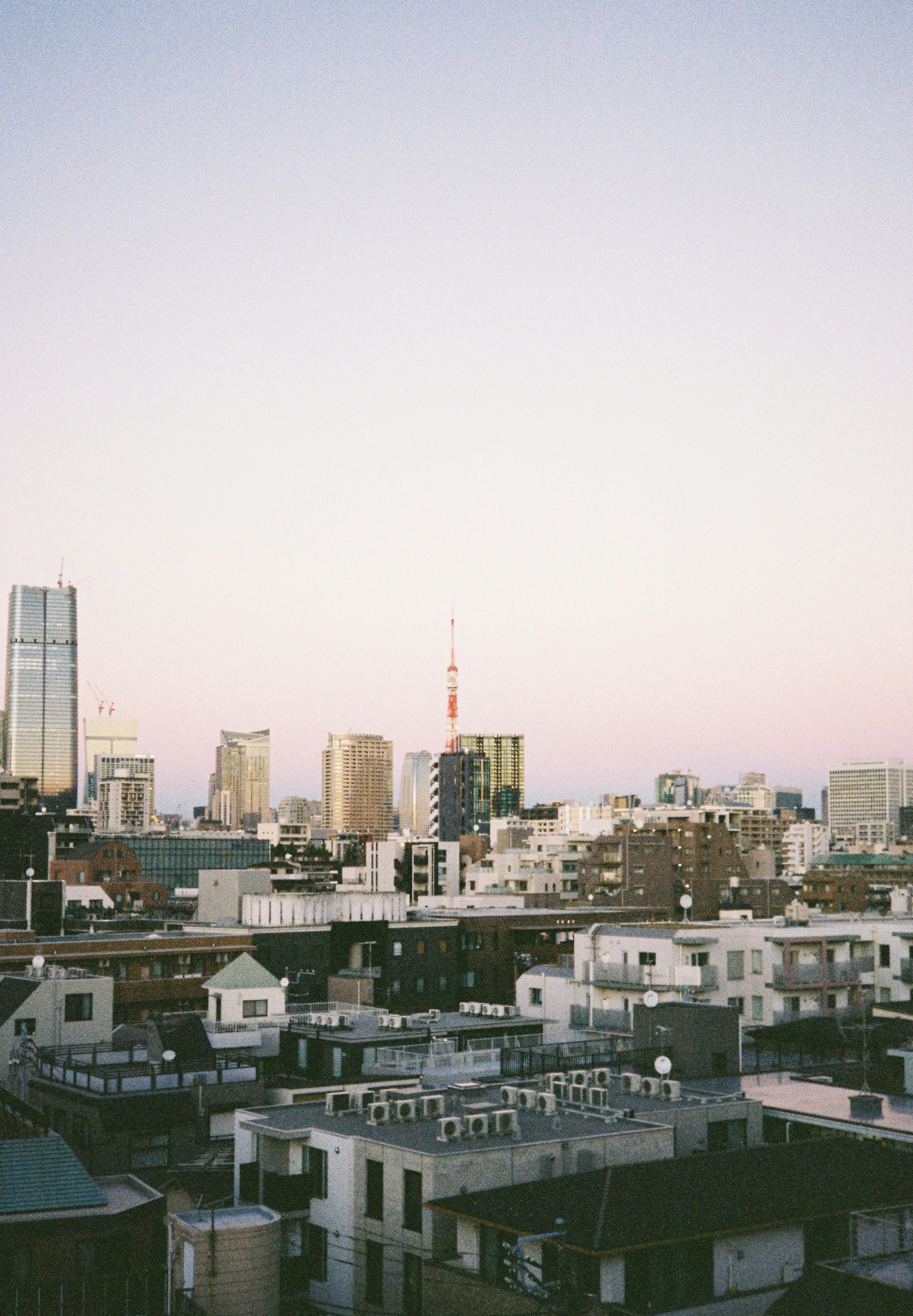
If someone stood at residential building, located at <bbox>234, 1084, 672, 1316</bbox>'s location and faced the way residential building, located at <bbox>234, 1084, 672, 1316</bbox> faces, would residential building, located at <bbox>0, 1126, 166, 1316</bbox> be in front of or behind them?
in front

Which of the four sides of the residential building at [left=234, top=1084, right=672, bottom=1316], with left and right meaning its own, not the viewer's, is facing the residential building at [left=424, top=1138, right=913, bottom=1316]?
left

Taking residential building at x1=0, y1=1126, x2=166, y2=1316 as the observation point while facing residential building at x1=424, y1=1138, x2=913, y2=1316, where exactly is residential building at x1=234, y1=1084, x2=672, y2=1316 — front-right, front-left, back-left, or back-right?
front-left

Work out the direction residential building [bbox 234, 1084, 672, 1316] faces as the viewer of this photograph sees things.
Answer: facing the viewer and to the left of the viewer
